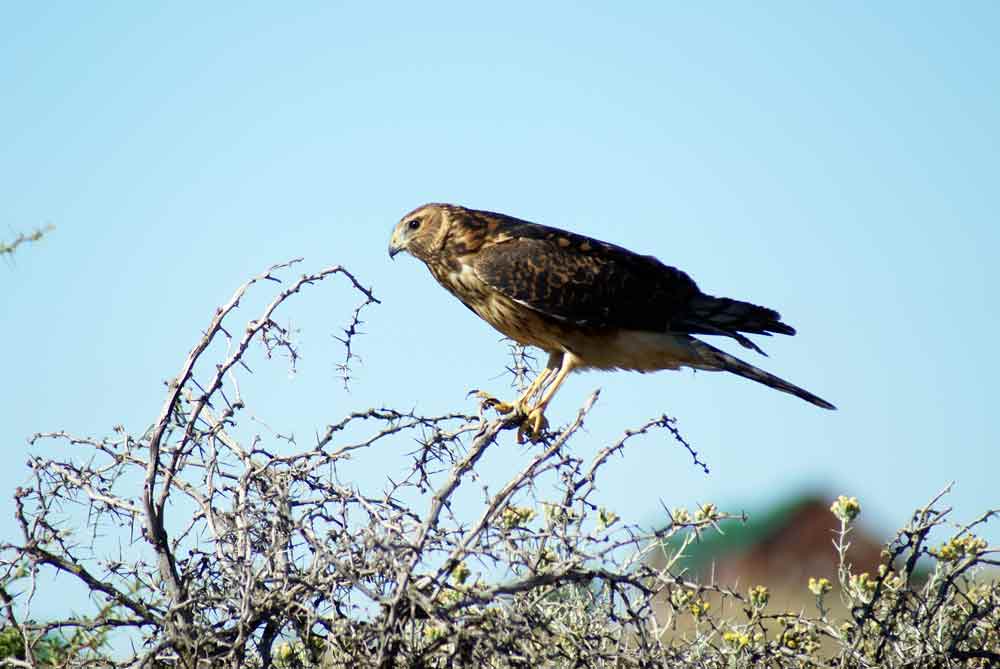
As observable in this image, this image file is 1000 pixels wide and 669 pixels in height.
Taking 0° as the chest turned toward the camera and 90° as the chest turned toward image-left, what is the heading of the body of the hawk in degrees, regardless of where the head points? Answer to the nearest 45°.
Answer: approximately 90°
